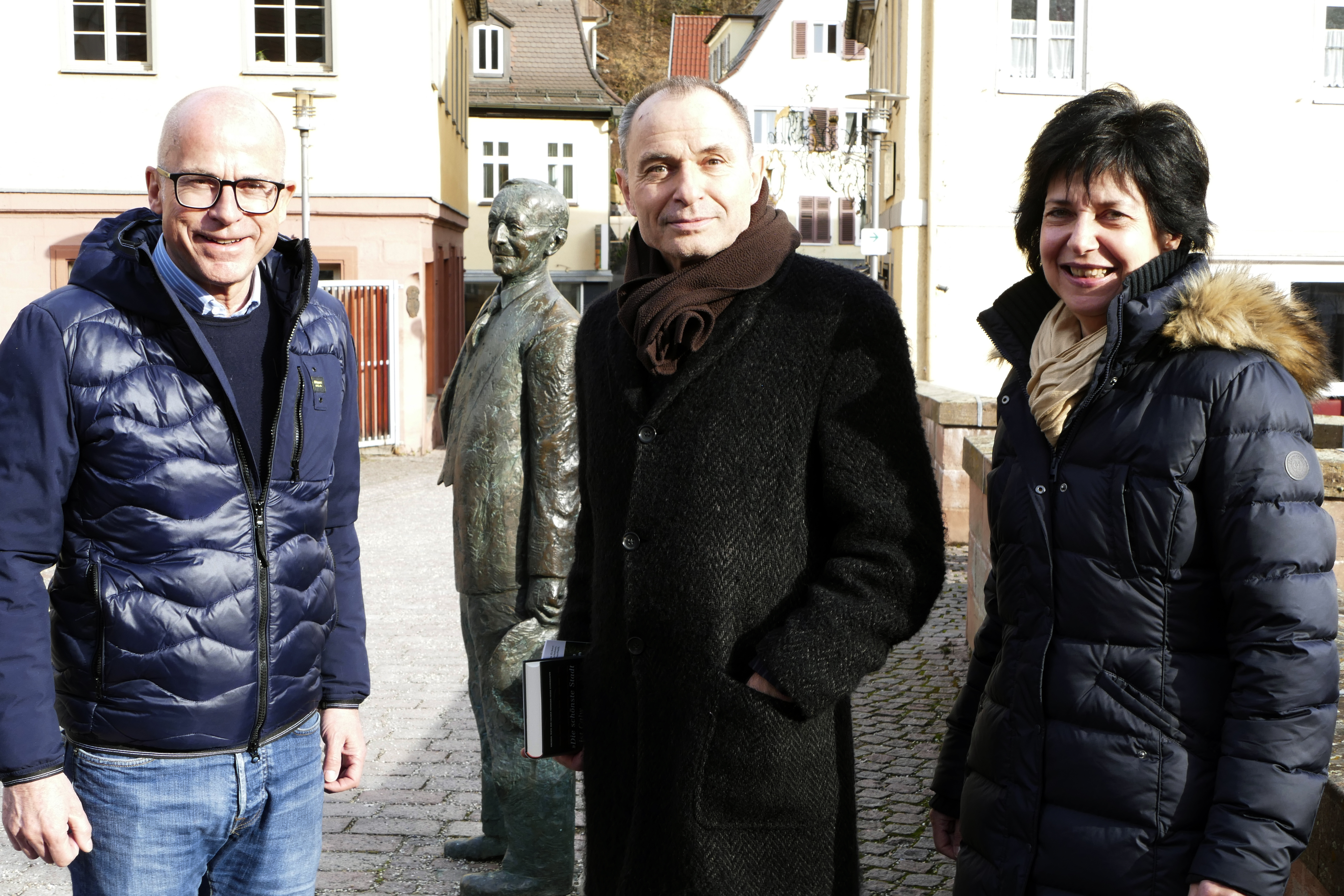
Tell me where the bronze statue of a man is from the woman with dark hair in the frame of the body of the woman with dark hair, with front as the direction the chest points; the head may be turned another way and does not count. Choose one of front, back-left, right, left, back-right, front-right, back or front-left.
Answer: right

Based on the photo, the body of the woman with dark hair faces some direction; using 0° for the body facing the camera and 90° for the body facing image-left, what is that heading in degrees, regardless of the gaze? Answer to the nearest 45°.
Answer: approximately 45°

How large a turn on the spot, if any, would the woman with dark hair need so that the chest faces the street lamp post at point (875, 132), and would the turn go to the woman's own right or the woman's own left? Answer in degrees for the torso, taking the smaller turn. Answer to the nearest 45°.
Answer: approximately 135° to the woman's own right

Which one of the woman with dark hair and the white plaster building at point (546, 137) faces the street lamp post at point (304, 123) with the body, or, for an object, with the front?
the white plaster building

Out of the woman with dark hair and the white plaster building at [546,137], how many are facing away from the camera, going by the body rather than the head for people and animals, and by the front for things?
0

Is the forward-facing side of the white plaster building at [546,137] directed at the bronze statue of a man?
yes

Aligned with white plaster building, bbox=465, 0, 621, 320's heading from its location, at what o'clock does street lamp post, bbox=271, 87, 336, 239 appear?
The street lamp post is roughly at 12 o'clock from the white plaster building.

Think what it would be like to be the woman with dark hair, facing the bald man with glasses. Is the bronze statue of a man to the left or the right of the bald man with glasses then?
right
